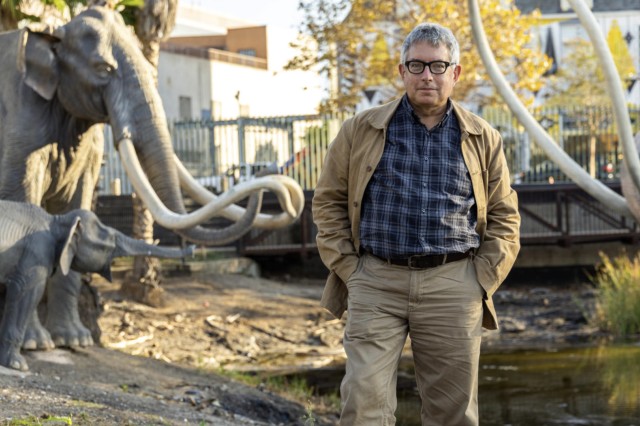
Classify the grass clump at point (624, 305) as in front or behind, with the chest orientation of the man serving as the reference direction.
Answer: behind

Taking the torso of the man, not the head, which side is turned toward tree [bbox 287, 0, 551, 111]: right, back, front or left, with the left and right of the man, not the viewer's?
back

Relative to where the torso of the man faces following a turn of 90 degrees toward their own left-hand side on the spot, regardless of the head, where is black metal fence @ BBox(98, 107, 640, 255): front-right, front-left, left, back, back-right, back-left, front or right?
left

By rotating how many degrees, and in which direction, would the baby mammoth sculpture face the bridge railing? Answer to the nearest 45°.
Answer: approximately 45° to its left

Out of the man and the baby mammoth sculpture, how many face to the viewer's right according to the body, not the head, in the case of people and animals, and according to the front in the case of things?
1

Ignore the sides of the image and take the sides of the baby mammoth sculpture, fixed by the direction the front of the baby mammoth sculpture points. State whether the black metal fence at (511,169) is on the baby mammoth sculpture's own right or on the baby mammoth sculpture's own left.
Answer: on the baby mammoth sculpture's own left

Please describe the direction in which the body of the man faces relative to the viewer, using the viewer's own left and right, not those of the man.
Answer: facing the viewer

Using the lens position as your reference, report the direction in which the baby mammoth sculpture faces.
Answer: facing to the right of the viewer

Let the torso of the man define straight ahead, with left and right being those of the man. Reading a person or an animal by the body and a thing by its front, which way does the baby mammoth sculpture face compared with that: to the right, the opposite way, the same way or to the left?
to the left

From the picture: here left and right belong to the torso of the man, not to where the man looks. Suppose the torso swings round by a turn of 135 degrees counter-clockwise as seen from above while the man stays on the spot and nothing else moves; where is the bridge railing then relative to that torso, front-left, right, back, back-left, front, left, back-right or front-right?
front-left
